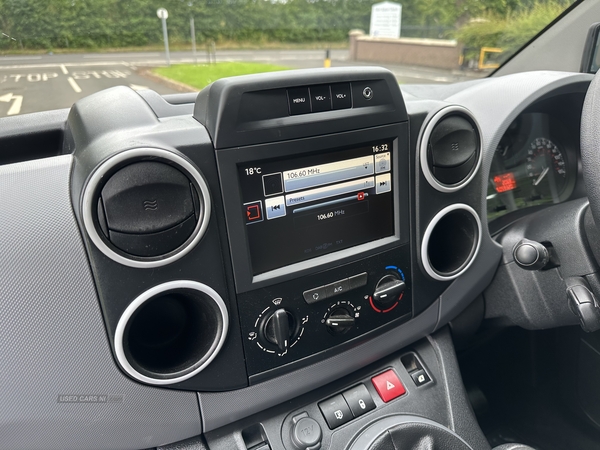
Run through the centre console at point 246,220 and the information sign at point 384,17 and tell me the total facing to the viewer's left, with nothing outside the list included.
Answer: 0

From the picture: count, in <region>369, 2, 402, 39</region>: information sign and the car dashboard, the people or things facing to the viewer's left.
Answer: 0

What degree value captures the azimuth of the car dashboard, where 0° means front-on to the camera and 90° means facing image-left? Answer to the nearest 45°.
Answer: approximately 315°

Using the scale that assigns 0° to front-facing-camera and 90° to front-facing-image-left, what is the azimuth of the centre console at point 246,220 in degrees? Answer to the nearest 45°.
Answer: approximately 315°

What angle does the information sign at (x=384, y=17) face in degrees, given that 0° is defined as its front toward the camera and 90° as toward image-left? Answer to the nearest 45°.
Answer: approximately 0°
